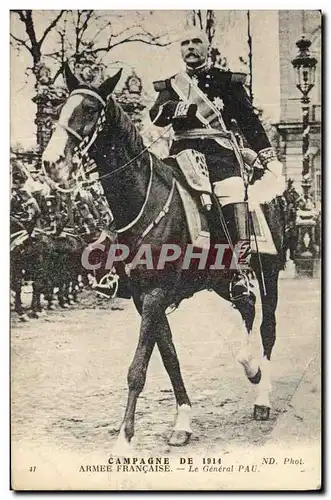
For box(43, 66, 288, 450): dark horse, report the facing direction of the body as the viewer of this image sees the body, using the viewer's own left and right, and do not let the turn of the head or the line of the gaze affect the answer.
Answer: facing the viewer and to the left of the viewer

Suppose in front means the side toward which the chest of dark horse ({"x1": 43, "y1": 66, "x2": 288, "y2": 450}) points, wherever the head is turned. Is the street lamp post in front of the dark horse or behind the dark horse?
behind
